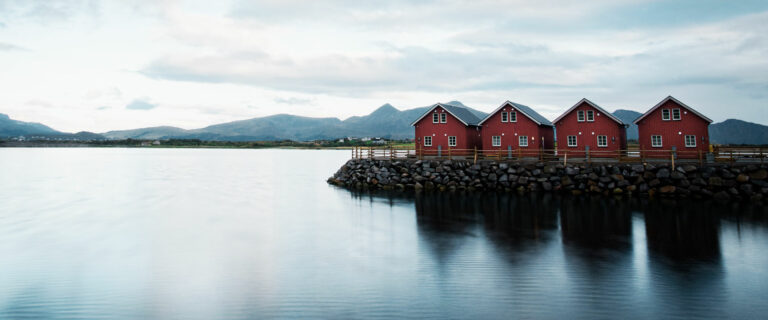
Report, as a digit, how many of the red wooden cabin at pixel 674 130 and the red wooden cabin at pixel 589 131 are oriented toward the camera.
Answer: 2

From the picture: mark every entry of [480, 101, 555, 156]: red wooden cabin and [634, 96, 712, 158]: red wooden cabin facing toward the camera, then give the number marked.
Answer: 2

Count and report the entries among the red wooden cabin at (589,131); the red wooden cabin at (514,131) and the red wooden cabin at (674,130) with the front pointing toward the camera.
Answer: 3

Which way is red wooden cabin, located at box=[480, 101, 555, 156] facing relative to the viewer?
toward the camera

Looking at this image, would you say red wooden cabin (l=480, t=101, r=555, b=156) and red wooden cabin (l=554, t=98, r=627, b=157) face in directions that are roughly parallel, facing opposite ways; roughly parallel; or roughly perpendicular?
roughly parallel

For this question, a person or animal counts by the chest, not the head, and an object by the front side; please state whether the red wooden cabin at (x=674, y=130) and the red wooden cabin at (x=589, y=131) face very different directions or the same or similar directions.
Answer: same or similar directions

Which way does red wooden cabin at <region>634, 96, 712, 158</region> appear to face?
toward the camera
